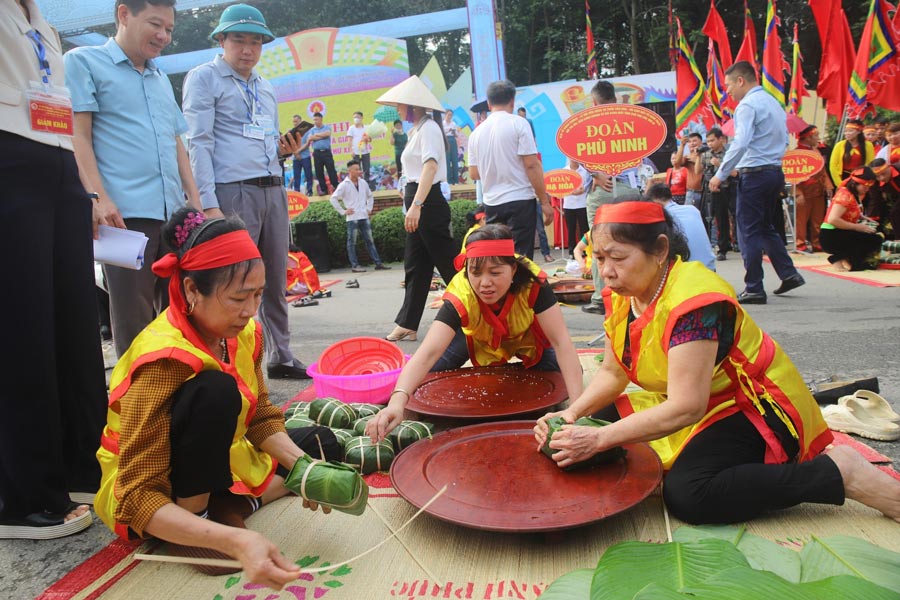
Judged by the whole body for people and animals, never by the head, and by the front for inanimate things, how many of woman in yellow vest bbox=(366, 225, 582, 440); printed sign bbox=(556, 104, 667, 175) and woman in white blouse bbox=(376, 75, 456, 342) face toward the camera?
2

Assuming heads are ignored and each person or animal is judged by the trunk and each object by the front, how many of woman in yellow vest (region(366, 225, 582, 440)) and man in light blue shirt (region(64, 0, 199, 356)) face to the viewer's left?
0

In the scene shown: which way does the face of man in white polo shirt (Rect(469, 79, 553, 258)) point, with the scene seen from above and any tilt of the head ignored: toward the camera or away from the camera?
away from the camera

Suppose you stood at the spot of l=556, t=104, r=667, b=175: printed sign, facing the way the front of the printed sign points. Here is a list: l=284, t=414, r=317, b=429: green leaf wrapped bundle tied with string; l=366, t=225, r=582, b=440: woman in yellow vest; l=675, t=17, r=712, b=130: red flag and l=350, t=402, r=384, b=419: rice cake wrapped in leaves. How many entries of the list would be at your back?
1

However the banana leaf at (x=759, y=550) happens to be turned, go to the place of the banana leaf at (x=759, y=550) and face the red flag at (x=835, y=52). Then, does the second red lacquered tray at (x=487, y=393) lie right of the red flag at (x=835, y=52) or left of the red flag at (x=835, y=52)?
left

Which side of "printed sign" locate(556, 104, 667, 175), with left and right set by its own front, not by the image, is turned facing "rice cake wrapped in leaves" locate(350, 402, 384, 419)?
front

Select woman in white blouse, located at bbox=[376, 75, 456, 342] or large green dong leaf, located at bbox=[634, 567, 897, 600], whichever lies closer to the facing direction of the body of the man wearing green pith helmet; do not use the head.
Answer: the large green dong leaf

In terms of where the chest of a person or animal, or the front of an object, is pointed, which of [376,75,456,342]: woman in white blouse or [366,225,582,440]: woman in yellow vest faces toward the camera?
the woman in yellow vest

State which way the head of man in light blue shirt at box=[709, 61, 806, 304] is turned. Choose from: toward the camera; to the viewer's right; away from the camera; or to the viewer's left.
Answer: to the viewer's left

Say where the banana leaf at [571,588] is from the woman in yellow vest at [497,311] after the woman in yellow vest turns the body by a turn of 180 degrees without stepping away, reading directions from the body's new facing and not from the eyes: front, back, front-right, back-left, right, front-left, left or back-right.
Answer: back

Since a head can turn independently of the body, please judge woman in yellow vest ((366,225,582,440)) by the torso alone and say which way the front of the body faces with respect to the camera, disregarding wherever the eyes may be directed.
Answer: toward the camera

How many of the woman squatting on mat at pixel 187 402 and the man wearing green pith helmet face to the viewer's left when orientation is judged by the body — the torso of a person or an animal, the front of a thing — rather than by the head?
0

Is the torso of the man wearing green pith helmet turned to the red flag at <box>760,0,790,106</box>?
no

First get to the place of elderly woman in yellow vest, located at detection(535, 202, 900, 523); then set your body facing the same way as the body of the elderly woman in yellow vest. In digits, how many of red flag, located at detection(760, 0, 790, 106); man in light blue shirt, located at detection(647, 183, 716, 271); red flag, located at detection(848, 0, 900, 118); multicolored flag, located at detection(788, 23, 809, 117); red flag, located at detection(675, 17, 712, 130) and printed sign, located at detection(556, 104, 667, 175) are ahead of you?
0
